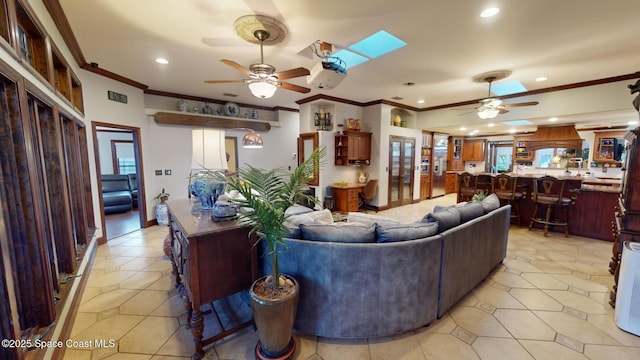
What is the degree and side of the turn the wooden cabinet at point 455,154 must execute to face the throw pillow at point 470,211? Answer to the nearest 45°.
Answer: approximately 45° to its right

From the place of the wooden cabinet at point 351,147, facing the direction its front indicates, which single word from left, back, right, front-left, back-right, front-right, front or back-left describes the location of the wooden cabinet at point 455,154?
back-left

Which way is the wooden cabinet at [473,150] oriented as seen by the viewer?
toward the camera

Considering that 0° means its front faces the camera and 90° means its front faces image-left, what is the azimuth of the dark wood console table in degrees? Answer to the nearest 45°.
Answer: approximately 90°

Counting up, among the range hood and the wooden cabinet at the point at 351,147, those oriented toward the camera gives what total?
2

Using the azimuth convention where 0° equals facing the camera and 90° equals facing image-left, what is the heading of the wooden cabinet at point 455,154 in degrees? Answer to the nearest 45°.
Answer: approximately 315°

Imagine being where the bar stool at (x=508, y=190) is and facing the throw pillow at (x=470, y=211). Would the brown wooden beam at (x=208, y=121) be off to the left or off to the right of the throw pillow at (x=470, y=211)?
right

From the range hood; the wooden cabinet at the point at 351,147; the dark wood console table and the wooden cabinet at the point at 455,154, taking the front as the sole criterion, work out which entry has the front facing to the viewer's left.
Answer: the dark wood console table

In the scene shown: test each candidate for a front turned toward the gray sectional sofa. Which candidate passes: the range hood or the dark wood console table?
the range hood

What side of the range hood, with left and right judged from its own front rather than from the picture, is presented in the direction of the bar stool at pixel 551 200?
front

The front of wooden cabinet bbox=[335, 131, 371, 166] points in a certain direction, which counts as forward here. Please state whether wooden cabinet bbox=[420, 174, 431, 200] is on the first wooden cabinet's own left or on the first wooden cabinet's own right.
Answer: on the first wooden cabinet's own left

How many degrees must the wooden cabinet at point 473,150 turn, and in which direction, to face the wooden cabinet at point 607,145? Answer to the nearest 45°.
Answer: approximately 90° to its left

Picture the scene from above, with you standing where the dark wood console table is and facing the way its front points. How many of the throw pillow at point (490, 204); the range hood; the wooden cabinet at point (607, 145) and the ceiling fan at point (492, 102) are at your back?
4

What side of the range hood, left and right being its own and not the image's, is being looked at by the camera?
front

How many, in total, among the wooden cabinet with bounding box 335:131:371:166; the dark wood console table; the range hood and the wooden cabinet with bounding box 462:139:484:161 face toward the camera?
3
